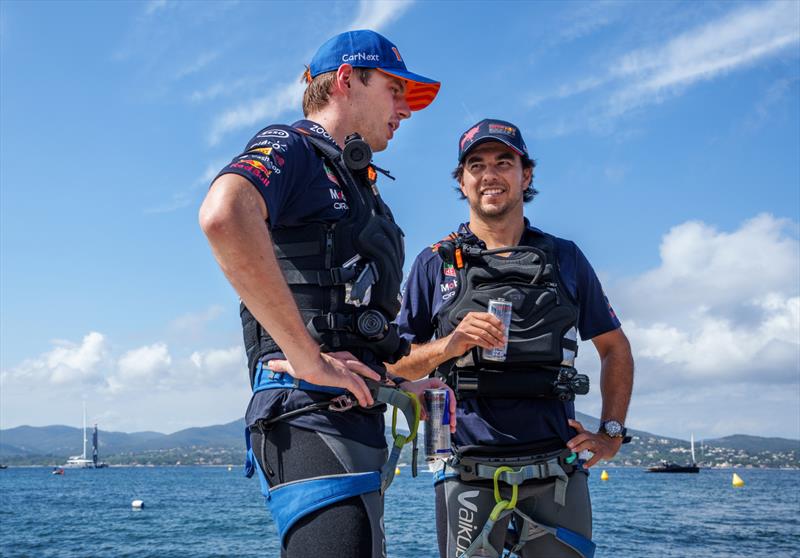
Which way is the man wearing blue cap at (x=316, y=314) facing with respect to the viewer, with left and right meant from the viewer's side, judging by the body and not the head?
facing to the right of the viewer

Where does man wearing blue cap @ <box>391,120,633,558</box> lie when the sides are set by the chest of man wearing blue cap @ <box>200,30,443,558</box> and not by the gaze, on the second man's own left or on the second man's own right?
on the second man's own left

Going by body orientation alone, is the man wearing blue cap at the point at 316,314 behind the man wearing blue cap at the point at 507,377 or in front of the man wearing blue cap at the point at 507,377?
in front

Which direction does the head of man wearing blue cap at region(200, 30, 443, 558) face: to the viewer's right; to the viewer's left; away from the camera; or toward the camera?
to the viewer's right

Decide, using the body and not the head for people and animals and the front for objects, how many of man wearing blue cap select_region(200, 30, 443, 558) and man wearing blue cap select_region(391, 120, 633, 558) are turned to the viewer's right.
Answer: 1

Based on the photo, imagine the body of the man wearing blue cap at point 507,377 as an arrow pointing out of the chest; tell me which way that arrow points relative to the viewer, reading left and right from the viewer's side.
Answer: facing the viewer

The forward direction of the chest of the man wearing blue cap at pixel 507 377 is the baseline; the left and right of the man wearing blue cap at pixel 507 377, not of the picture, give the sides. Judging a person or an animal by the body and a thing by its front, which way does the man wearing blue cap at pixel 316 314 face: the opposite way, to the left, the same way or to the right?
to the left
